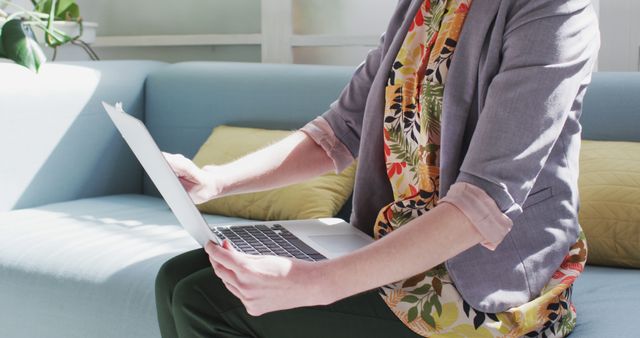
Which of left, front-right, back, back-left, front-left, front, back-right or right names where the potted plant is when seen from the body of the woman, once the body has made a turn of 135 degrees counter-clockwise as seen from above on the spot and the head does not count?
back-left

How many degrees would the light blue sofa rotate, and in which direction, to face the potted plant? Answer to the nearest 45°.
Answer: approximately 135° to its right

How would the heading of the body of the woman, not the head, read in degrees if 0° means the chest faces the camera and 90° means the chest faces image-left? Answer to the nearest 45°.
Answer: approximately 45°

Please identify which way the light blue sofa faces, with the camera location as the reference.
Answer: facing the viewer

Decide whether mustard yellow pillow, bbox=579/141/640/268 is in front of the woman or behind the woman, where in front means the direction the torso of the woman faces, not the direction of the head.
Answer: behind
